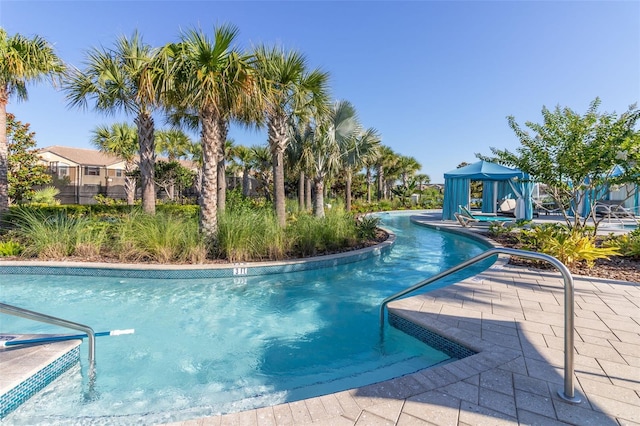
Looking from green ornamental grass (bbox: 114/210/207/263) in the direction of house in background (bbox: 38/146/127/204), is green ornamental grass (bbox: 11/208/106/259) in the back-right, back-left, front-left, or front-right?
front-left

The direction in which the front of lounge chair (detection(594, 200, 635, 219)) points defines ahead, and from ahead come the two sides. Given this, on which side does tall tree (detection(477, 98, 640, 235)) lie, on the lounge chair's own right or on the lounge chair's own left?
on the lounge chair's own right

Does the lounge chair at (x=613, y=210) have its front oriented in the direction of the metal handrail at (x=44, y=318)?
no

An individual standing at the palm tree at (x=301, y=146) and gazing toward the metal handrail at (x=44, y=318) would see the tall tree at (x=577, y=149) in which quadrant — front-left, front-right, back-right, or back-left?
front-left
